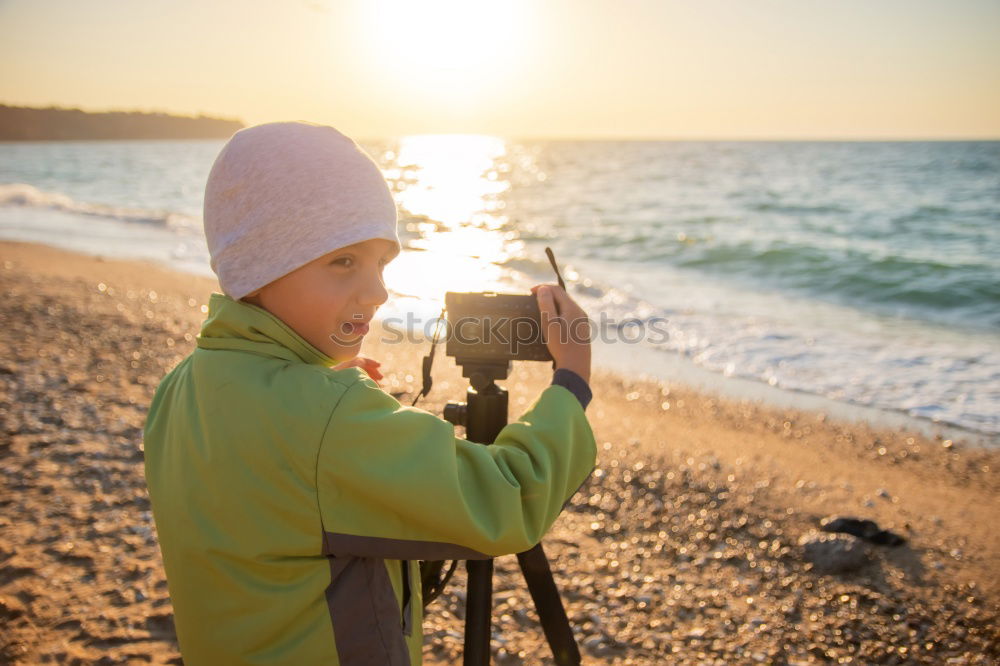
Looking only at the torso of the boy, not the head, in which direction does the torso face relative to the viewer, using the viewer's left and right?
facing away from the viewer and to the right of the viewer

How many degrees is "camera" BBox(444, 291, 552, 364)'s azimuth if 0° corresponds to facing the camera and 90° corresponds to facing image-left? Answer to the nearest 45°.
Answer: approximately 180°

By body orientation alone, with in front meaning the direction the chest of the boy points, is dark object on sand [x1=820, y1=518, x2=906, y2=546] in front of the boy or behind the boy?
in front
